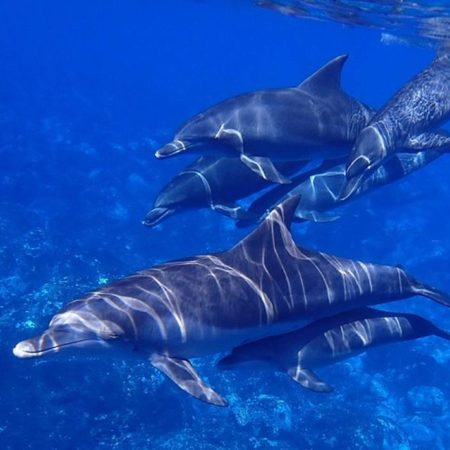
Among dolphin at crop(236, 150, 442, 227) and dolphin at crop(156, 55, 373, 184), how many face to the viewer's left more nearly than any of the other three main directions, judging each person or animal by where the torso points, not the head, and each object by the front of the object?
2

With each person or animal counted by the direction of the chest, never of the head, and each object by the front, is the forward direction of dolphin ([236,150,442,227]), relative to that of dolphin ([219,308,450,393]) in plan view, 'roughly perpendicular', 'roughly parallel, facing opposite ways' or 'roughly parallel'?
roughly parallel

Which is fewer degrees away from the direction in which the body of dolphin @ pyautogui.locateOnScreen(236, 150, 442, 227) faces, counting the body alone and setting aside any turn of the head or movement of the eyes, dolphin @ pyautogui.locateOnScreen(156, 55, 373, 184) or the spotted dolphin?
the dolphin

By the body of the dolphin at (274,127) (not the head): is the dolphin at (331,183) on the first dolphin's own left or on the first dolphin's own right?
on the first dolphin's own right

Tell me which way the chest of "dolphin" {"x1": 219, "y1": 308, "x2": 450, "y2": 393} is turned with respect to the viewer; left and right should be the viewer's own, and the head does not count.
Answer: facing to the left of the viewer

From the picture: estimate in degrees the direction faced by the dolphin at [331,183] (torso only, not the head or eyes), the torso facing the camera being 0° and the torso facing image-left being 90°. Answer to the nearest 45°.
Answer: approximately 90°

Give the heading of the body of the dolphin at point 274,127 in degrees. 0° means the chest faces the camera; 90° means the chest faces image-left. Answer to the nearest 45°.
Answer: approximately 90°

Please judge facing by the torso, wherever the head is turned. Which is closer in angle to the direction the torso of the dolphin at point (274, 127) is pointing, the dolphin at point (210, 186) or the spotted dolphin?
the dolphin
